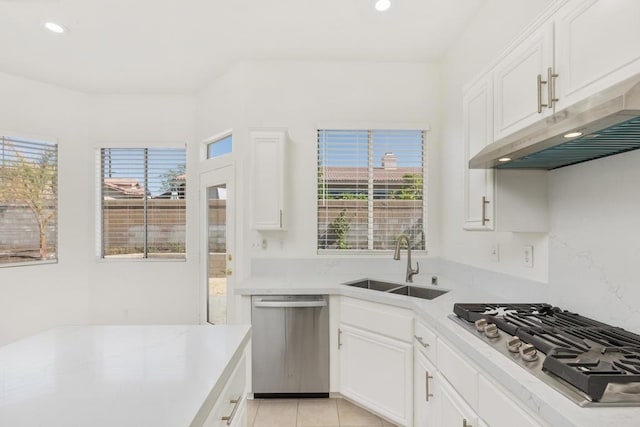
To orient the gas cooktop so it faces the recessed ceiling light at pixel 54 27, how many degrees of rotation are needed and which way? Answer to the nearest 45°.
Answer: approximately 45° to its right

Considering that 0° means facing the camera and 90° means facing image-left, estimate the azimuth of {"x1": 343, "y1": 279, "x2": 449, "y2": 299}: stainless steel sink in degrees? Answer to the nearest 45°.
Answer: approximately 45°

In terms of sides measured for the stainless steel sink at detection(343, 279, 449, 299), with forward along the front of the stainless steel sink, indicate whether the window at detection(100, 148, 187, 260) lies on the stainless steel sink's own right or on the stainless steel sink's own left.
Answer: on the stainless steel sink's own right

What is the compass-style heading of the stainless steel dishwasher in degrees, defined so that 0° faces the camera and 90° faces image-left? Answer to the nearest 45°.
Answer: approximately 0°

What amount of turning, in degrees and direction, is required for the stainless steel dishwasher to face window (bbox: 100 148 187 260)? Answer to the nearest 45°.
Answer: approximately 135° to its right

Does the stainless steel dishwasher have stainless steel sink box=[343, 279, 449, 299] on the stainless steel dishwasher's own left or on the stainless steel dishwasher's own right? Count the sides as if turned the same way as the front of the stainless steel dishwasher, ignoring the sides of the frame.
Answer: on the stainless steel dishwasher's own left

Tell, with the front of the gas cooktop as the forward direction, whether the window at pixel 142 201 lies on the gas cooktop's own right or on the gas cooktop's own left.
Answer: on the gas cooktop's own right

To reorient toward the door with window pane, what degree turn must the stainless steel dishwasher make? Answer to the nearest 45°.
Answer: approximately 135° to its right
